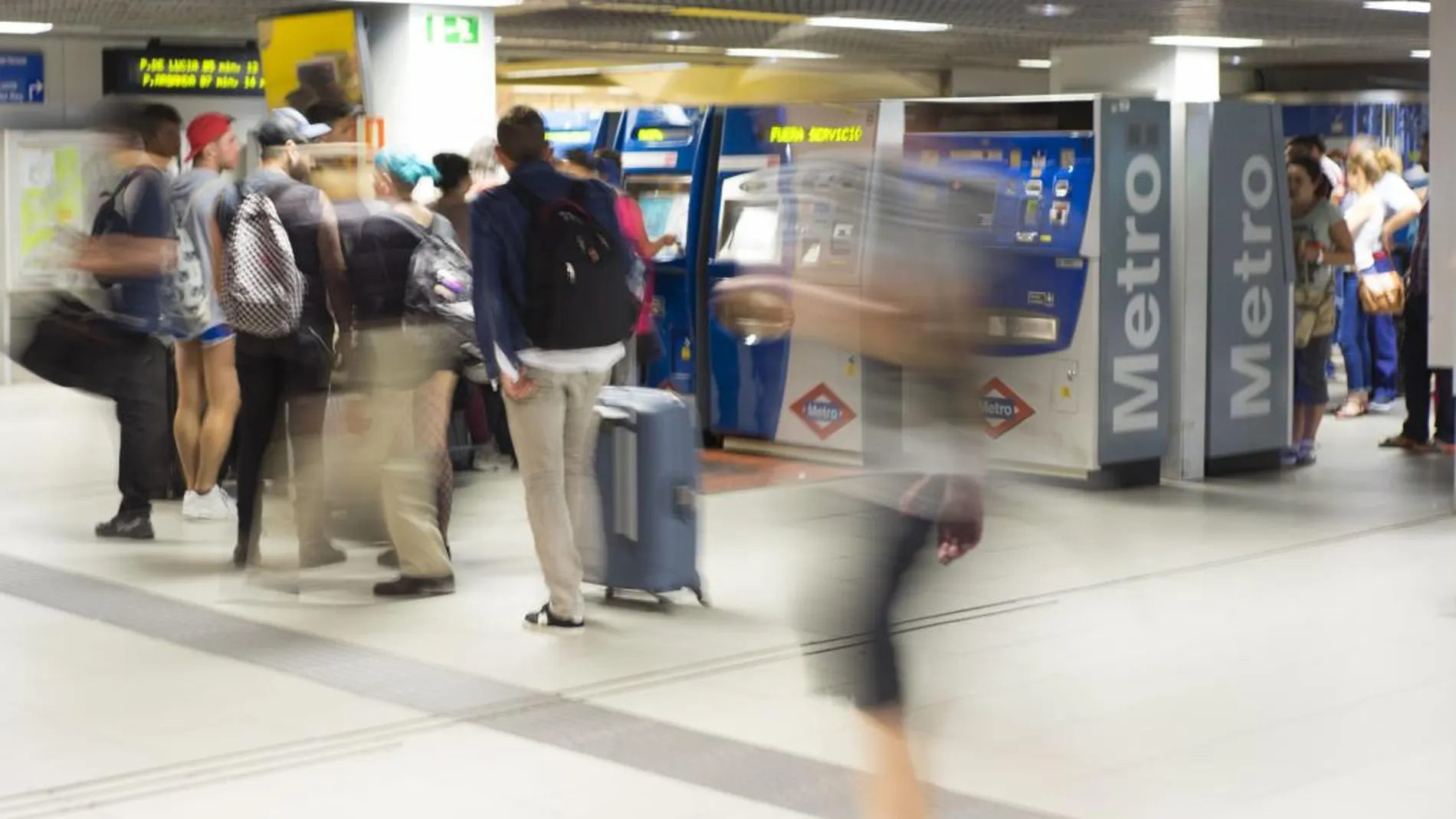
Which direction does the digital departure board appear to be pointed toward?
toward the camera

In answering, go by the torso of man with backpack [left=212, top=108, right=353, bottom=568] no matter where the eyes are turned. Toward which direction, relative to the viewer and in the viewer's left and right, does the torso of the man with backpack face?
facing away from the viewer and to the right of the viewer

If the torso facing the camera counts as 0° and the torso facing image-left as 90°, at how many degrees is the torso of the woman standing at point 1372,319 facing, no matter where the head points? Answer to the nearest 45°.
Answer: approximately 90°

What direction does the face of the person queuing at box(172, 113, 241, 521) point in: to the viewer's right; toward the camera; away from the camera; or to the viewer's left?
to the viewer's right

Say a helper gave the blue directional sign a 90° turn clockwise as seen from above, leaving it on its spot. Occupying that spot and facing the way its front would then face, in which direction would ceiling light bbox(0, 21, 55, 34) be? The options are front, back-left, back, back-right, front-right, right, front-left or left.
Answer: left

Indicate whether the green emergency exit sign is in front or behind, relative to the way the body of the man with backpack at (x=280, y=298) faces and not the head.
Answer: in front

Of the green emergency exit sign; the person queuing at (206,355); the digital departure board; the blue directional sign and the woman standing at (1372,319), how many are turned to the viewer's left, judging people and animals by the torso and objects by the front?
1

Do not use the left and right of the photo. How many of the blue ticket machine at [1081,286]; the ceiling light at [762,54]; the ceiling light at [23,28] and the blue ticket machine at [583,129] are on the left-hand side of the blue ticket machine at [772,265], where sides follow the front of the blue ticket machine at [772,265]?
1

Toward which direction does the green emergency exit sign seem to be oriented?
toward the camera

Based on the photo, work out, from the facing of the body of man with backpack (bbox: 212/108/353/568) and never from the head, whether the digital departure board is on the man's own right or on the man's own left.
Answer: on the man's own left

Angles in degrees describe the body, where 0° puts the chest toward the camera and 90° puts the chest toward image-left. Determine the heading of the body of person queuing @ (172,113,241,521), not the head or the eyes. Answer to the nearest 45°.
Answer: approximately 270°

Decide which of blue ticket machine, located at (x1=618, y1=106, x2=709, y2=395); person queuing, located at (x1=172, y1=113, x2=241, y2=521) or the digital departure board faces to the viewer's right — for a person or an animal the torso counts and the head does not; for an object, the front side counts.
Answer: the person queuing

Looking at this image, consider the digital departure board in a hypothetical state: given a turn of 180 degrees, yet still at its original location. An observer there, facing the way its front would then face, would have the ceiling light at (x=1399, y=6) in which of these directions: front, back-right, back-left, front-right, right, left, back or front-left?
back-right

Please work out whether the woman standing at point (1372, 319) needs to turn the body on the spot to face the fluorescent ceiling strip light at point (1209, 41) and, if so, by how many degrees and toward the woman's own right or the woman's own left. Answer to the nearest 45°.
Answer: approximately 45° to the woman's own right

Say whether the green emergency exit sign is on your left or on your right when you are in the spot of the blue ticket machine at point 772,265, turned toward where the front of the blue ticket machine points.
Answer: on your right

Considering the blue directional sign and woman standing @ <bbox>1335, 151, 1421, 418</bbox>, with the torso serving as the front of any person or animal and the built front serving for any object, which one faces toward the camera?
the blue directional sign
